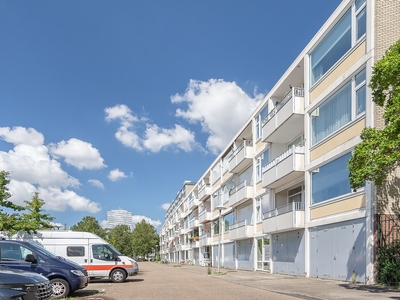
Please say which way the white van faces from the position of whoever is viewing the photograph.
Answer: facing to the right of the viewer

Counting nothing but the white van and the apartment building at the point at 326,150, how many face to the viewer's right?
1

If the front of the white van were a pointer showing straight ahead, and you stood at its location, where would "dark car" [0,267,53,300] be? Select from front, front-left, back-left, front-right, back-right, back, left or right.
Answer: right

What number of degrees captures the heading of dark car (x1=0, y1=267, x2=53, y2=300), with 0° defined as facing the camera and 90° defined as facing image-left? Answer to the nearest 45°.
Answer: approximately 315°

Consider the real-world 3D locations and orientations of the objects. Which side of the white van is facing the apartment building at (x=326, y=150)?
front

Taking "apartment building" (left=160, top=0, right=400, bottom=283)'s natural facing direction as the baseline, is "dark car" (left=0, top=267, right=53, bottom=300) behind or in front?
in front

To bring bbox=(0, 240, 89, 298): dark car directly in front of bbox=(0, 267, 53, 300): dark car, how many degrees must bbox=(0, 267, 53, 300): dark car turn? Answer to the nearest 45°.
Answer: approximately 135° to its left

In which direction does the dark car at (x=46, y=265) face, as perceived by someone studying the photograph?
facing the viewer and to the right of the viewer

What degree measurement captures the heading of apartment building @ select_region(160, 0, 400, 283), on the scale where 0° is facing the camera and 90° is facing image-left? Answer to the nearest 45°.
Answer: approximately 45°

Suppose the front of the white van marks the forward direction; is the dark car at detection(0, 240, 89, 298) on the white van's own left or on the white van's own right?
on the white van's own right
